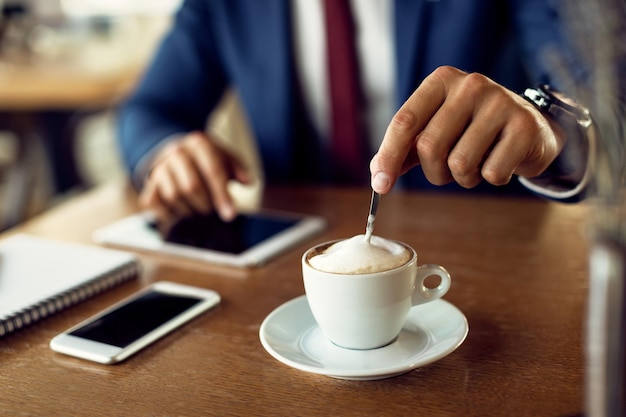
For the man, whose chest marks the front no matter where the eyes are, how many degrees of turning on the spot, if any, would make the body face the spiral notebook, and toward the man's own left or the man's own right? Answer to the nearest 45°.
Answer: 0° — they already face it

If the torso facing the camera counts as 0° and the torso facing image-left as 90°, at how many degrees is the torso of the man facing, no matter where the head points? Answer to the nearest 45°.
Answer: approximately 0°

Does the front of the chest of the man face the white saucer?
yes

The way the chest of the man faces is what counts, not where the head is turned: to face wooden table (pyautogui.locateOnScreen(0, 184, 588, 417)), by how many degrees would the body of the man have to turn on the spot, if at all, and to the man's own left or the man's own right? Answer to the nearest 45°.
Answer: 0° — they already face it

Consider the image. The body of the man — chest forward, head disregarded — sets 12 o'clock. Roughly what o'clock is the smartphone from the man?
The smartphone is roughly at 12 o'clock from the man.

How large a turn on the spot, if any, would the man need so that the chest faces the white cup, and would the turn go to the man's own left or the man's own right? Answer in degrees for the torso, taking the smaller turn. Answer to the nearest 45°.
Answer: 0° — they already face it
